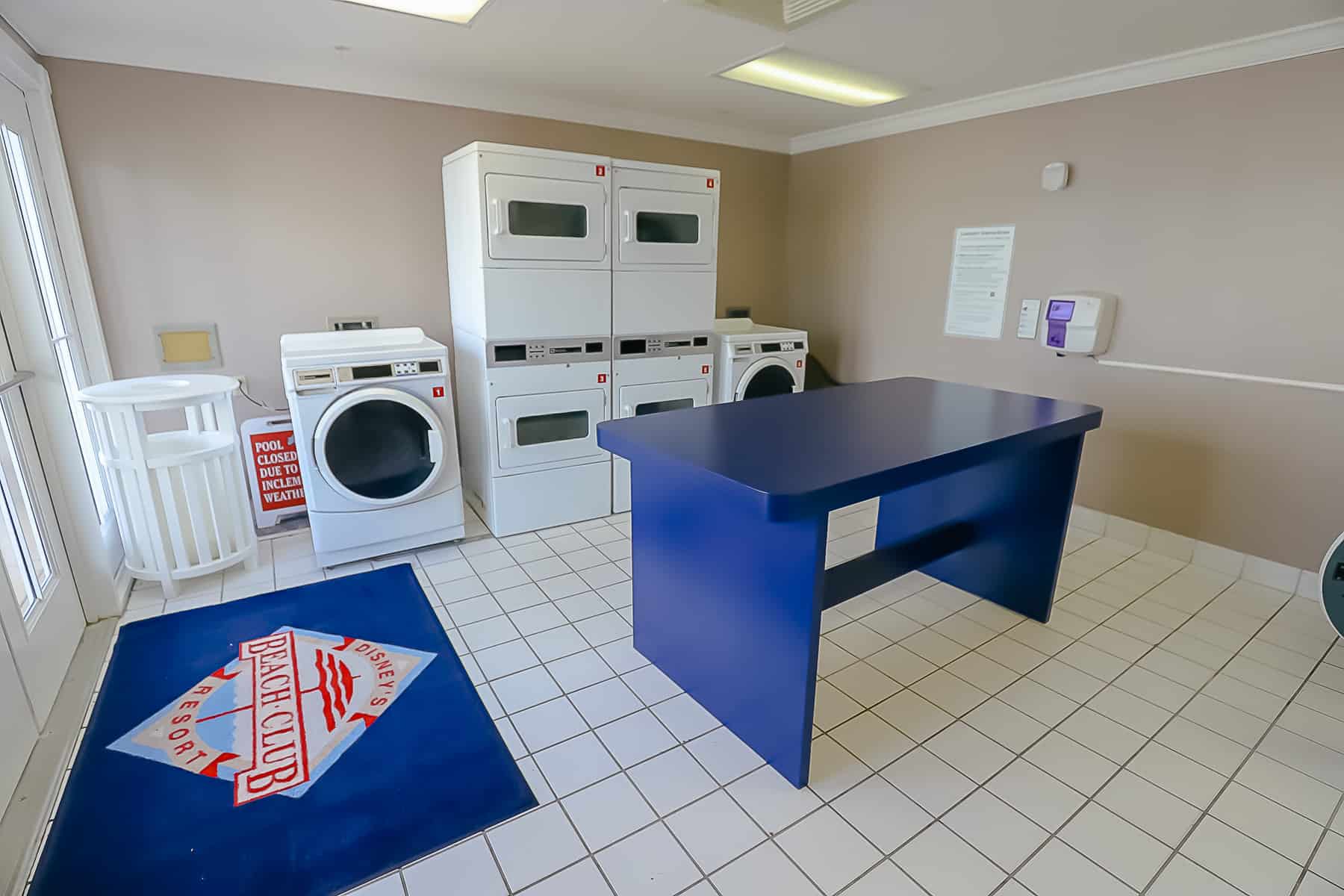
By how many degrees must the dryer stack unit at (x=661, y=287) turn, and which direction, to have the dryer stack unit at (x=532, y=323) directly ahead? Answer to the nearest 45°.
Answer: approximately 90° to its right

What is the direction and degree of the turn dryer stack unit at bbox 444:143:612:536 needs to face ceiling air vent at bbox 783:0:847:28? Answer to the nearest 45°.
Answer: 0° — it already faces it

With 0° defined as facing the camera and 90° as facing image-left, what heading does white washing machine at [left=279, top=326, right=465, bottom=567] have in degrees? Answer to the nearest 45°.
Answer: approximately 0°

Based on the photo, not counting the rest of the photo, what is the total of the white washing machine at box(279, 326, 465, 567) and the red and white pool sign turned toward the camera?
2

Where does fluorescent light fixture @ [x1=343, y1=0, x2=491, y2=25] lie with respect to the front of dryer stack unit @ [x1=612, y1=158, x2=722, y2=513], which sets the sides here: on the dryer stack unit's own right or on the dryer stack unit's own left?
on the dryer stack unit's own right

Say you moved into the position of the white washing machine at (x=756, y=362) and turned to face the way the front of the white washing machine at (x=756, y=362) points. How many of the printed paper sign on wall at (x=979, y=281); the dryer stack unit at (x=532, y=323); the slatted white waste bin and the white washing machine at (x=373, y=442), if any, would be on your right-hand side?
3

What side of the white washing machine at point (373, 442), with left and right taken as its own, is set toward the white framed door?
right

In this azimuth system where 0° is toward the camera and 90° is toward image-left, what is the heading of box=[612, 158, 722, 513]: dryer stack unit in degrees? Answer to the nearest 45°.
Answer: approximately 315°

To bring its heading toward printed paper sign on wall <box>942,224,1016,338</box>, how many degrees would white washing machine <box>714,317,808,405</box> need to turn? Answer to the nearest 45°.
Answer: approximately 45° to its left
